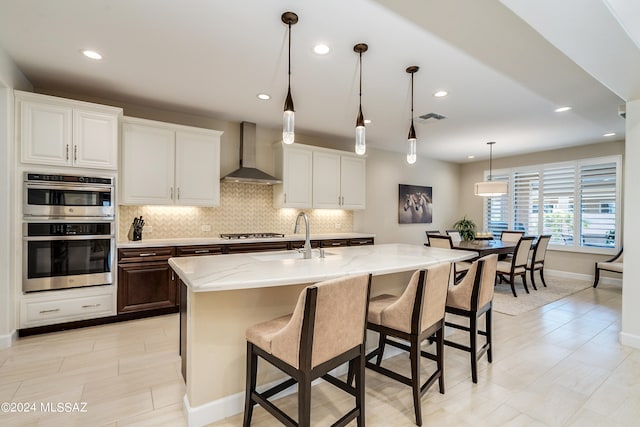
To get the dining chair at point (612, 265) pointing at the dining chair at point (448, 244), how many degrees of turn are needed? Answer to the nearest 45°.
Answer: approximately 45° to its left

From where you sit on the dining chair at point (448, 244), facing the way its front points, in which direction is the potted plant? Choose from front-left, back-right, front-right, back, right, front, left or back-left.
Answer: front-left

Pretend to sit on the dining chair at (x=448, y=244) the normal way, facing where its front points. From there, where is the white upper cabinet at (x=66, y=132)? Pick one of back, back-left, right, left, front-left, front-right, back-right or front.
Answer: back

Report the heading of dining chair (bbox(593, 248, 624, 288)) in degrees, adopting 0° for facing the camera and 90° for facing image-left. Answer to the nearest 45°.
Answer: approximately 90°

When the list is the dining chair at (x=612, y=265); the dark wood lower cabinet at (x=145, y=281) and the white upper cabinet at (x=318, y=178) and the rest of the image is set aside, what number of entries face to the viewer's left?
1

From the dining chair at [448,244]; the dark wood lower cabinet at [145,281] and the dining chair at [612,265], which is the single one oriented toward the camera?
the dark wood lower cabinet

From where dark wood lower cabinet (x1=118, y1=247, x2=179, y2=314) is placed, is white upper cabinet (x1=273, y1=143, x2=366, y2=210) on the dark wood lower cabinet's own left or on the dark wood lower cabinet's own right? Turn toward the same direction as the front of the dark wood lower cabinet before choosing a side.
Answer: on the dark wood lower cabinet's own left

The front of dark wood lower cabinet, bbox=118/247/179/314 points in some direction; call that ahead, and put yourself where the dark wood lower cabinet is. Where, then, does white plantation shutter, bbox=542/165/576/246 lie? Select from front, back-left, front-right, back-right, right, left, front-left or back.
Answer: left

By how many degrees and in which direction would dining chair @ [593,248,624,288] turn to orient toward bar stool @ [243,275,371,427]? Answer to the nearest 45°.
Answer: approximately 90° to its left

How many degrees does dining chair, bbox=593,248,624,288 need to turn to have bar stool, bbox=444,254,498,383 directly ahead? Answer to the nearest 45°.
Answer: approximately 90° to its left

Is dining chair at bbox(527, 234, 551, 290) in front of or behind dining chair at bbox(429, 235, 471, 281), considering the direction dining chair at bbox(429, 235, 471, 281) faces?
in front

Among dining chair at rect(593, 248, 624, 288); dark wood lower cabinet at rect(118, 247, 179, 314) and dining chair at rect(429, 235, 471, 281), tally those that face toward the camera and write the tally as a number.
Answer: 1

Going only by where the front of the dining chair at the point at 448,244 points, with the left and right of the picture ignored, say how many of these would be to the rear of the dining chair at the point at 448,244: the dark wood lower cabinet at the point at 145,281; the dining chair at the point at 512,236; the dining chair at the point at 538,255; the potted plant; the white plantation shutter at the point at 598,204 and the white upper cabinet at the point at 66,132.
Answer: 2

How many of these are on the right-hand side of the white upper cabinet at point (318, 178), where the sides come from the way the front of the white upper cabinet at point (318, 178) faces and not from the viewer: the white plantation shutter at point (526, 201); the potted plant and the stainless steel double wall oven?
1

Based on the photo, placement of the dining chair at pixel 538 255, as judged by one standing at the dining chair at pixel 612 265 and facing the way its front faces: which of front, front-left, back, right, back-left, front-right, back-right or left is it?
front-left
